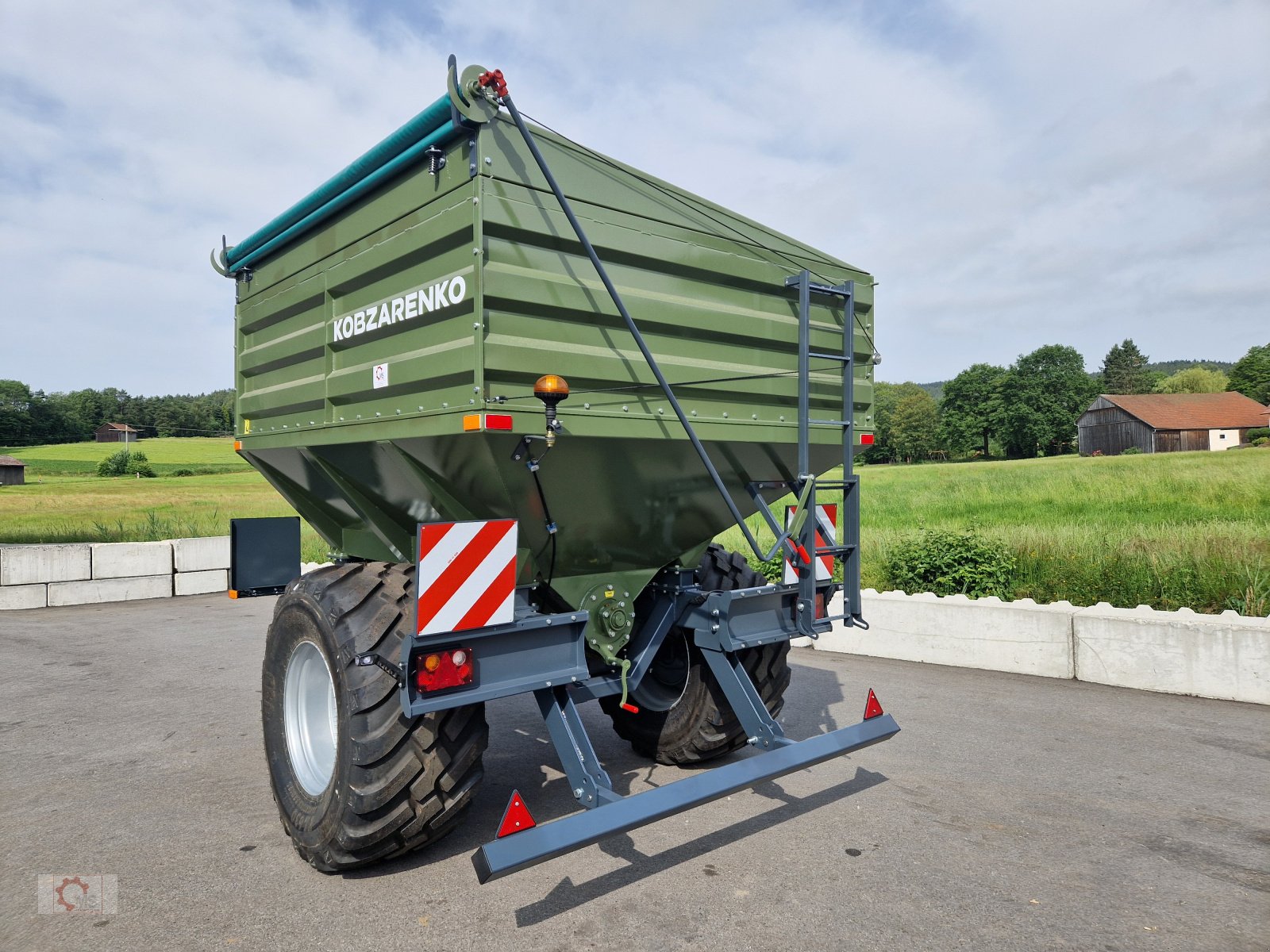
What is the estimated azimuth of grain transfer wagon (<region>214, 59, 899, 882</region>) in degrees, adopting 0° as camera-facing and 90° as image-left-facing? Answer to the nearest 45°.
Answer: approximately 135°

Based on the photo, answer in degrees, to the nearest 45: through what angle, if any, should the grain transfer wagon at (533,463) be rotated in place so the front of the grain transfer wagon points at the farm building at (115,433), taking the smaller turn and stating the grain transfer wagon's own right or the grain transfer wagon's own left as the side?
0° — it already faces it

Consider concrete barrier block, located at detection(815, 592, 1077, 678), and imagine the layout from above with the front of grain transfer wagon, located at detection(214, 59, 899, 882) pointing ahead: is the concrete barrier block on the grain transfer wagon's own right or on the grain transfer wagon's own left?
on the grain transfer wagon's own right

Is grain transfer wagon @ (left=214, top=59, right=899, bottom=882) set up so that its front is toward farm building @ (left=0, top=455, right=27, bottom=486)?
yes

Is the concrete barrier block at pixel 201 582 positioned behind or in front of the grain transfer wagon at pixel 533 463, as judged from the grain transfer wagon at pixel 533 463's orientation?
in front

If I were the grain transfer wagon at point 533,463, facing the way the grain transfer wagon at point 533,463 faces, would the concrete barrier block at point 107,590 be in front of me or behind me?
in front
